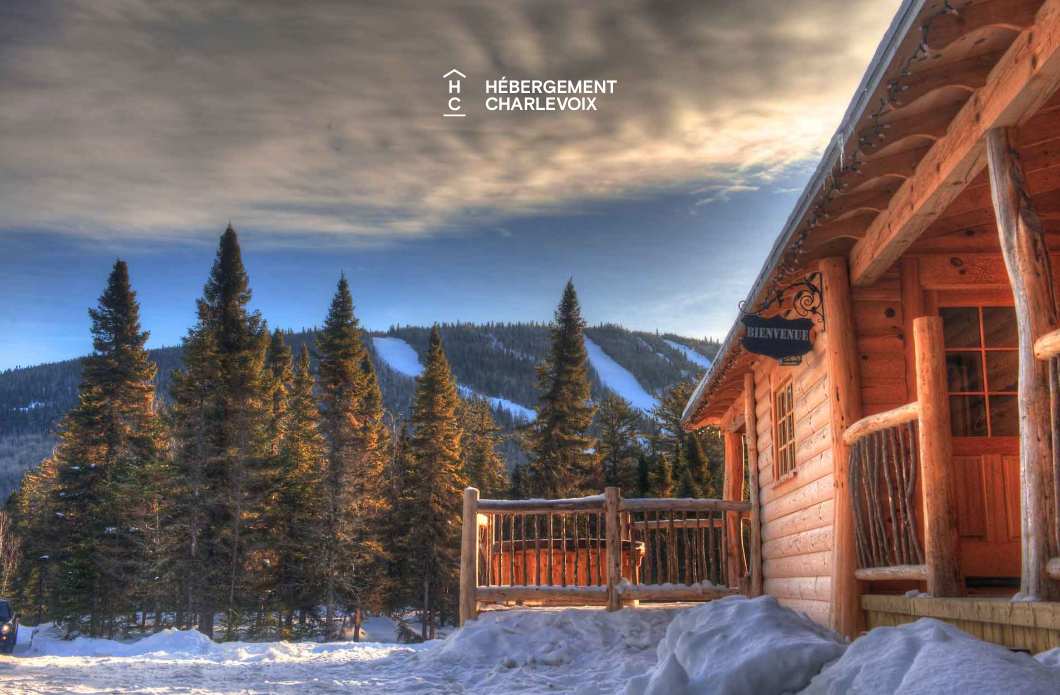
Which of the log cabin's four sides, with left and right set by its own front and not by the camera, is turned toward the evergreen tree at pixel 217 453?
right

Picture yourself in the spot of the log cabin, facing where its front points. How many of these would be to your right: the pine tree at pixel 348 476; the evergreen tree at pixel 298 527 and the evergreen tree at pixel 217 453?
3

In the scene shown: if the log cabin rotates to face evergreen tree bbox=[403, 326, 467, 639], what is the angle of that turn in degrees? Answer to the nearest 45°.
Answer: approximately 90° to its right

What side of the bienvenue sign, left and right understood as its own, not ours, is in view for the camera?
front

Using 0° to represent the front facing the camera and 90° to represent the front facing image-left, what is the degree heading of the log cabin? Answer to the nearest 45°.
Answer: approximately 45°

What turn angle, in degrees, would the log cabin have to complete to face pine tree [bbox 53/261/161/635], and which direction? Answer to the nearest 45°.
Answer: approximately 90° to its right
